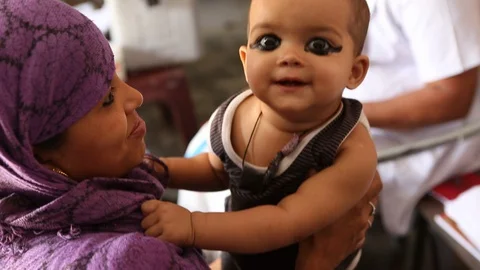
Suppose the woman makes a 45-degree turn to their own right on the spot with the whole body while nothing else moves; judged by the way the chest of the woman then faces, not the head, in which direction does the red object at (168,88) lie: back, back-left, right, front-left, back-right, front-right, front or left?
back-left

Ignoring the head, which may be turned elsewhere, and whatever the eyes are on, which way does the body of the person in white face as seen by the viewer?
to the viewer's left

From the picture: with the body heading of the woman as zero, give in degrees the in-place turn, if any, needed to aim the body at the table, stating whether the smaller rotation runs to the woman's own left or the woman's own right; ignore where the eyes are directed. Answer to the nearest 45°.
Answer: approximately 45° to the woman's own left

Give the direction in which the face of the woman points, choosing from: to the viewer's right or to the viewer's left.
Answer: to the viewer's right

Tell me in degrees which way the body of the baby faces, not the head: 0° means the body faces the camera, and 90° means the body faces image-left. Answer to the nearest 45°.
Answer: approximately 45°

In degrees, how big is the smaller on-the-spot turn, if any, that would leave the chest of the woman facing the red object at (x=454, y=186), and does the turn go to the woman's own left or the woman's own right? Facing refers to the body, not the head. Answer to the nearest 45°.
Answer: approximately 45° to the woman's own left

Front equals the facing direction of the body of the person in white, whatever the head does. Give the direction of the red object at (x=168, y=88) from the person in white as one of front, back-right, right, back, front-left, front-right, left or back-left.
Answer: front-right

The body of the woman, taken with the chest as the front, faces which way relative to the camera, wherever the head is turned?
to the viewer's right

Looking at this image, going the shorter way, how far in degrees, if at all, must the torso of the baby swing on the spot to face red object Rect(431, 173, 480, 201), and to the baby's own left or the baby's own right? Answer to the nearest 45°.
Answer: approximately 180°

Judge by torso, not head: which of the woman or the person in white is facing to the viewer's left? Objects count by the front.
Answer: the person in white

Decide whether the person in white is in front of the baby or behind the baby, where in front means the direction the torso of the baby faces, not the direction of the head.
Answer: behind
